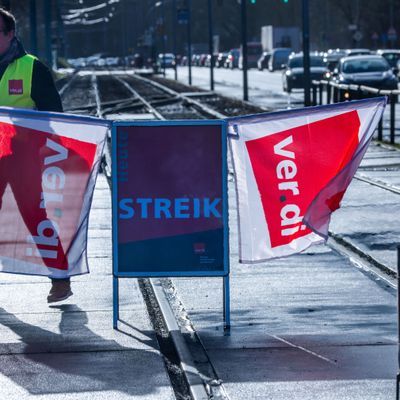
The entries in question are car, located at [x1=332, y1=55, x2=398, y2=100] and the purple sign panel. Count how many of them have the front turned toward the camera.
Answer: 2

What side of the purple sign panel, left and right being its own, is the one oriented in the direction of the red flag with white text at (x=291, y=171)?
left

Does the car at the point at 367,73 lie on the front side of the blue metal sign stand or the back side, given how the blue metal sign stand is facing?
on the back side

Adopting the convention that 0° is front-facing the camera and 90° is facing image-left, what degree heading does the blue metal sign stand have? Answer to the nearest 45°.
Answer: approximately 0°

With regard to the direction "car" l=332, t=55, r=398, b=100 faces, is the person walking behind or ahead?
ahead

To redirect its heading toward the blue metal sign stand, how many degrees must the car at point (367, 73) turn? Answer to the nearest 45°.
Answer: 0° — it already faces it

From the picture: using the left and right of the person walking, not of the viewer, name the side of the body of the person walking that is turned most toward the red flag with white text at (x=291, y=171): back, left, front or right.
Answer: left

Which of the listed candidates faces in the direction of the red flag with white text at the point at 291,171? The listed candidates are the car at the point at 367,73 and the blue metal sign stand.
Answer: the car

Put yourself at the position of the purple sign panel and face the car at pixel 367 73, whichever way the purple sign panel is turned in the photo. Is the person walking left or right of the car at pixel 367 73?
left

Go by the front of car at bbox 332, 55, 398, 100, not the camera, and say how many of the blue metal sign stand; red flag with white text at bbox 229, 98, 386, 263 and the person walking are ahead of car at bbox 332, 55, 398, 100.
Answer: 3
